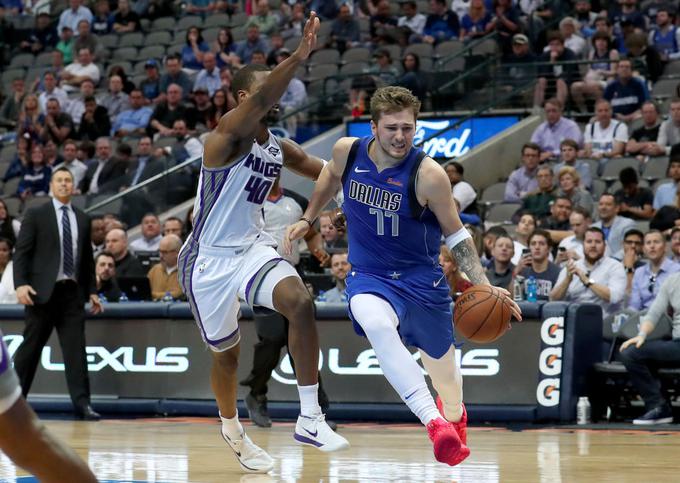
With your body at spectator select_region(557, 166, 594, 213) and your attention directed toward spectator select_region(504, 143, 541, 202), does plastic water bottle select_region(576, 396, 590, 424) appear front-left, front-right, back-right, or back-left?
back-left

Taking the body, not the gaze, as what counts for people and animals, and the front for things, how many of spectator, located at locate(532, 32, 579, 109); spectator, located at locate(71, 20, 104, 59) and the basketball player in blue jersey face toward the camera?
3

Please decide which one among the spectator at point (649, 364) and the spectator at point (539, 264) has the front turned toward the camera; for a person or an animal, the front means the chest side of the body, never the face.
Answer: the spectator at point (539, 264)

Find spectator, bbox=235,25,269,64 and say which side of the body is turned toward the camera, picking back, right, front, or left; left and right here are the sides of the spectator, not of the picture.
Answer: front

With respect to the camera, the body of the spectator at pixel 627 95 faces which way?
toward the camera

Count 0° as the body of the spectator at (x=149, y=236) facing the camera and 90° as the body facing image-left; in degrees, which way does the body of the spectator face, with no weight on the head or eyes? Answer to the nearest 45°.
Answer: approximately 0°

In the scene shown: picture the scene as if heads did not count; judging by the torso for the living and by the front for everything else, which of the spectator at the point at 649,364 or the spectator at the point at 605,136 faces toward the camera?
the spectator at the point at 605,136

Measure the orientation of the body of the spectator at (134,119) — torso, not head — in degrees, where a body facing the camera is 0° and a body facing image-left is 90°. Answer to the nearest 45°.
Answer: approximately 0°

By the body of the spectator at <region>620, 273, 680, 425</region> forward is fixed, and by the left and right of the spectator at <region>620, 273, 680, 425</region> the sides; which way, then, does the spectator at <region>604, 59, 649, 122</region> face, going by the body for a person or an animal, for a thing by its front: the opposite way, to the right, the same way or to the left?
to the left

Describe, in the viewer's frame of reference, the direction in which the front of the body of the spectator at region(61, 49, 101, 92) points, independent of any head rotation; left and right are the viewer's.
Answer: facing the viewer
